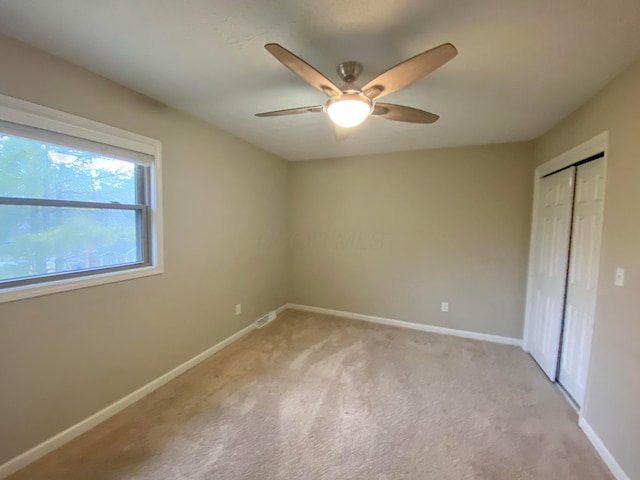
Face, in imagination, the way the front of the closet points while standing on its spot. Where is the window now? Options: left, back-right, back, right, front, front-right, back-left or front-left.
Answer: front

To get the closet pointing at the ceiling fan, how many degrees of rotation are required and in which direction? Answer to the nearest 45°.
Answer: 0° — it already faces it
